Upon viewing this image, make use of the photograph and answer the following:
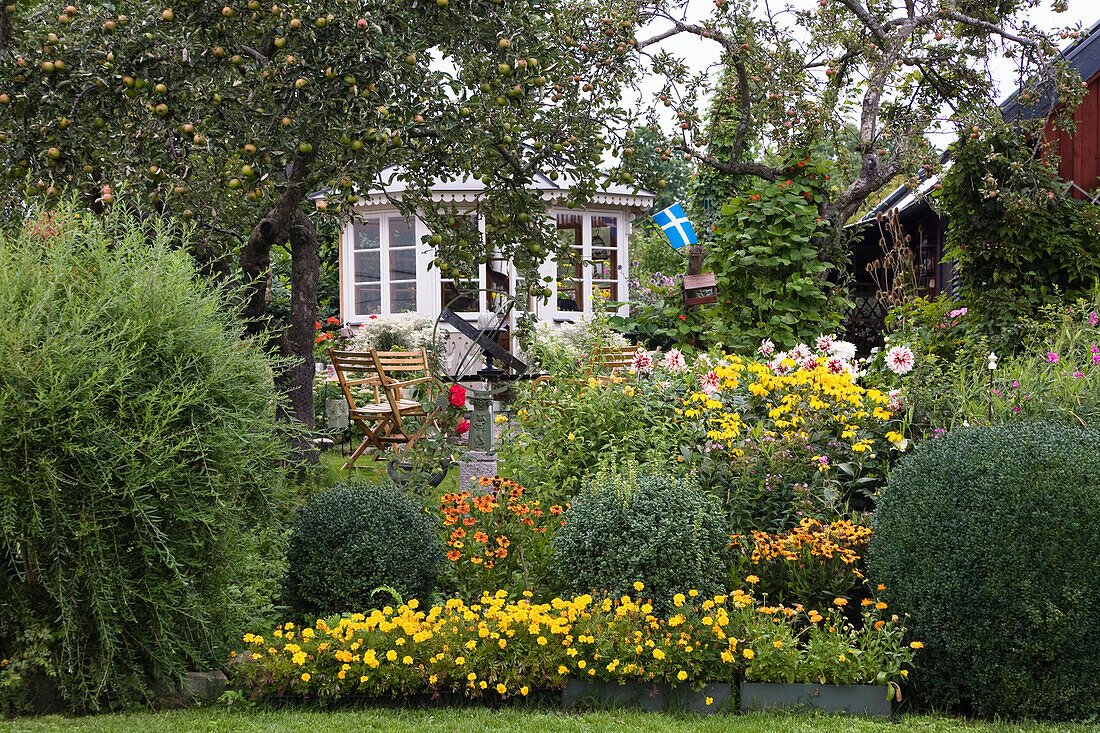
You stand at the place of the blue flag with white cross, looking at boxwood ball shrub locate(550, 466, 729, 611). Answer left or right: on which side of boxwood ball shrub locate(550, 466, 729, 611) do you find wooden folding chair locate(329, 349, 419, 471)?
right

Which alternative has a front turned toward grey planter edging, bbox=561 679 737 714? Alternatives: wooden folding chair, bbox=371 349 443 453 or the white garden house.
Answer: the white garden house

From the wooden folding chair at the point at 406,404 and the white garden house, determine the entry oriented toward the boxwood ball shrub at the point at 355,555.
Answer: the white garden house

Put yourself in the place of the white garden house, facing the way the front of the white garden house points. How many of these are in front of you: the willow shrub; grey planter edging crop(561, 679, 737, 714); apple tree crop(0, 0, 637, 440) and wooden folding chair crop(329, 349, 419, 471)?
4

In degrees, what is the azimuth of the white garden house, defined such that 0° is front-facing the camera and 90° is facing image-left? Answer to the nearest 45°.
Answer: approximately 0°

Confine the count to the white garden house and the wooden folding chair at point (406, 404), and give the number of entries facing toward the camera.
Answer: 1

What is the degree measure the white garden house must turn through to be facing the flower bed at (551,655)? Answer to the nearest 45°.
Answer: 0° — it already faces it

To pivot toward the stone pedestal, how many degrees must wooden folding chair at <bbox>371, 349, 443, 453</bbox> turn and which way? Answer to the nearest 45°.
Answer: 0° — it already faces it
